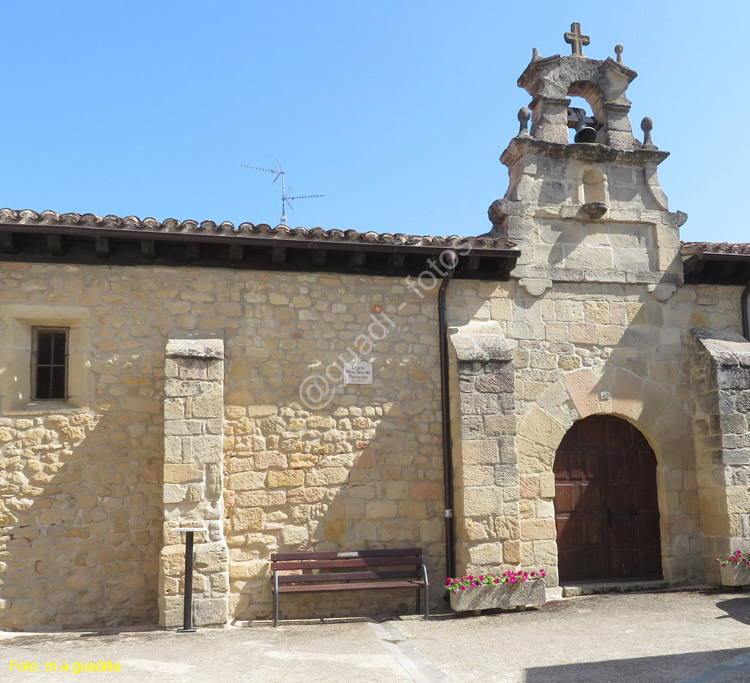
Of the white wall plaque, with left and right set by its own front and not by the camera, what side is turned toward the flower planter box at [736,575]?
left

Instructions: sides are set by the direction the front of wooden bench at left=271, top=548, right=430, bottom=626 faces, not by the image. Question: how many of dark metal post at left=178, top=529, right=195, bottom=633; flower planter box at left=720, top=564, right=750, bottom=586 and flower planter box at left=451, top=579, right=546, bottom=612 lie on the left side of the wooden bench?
2

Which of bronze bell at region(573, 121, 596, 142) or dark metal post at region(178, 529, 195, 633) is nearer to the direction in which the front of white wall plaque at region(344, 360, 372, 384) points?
the dark metal post

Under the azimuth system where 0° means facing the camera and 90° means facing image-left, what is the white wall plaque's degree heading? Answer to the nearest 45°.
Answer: approximately 0°

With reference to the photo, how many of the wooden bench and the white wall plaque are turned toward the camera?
2

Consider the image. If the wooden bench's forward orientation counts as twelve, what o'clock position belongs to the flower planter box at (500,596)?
The flower planter box is roughly at 9 o'clock from the wooden bench.

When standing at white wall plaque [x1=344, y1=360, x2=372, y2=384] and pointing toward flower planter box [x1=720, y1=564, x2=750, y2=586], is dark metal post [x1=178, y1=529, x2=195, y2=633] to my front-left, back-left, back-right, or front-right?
back-right

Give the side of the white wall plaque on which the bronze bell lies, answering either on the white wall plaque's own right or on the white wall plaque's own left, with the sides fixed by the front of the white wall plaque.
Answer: on the white wall plaque's own left

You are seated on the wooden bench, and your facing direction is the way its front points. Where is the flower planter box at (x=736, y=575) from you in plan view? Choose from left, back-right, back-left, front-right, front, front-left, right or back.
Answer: left

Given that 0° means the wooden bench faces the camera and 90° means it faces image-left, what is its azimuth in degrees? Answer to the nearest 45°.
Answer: approximately 0°
